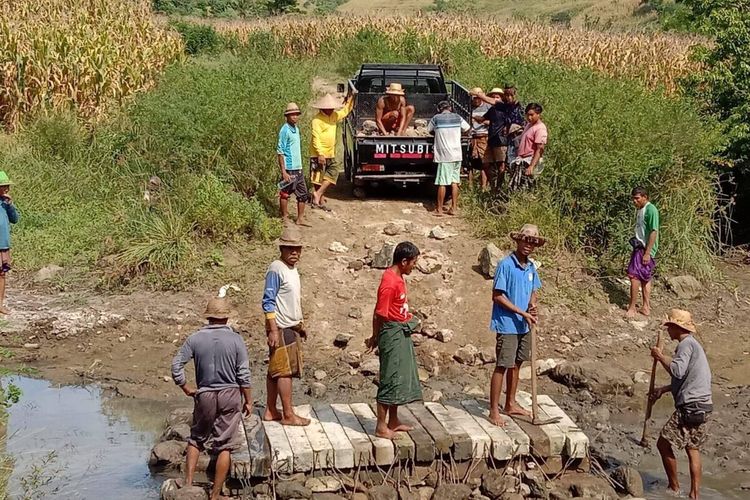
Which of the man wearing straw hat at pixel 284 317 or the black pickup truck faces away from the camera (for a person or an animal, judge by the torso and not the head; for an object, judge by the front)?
the black pickup truck

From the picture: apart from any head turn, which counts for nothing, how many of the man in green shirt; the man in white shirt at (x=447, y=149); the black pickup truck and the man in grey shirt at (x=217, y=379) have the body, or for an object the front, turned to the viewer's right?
0

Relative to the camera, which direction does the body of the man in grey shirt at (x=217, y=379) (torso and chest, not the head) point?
away from the camera

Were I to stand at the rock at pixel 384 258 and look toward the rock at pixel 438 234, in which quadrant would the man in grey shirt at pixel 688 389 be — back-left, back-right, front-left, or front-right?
back-right

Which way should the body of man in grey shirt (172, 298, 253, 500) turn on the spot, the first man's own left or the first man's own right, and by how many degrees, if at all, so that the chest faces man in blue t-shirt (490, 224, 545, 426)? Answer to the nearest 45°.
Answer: approximately 90° to the first man's own right

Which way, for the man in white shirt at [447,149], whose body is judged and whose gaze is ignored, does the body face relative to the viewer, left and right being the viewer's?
facing away from the viewer

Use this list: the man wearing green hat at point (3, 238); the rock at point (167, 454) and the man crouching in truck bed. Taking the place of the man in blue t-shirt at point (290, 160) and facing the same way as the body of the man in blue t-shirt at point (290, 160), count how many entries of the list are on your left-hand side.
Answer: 1

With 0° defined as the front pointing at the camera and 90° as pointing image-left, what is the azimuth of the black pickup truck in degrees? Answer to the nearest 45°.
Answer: approximately 180°

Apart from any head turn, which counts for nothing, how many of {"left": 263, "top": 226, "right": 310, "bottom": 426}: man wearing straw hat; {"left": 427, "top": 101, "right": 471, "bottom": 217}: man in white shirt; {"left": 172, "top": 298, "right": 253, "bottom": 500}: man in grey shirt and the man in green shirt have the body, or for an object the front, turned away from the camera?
2

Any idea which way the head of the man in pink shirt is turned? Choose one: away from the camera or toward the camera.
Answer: toward the camera

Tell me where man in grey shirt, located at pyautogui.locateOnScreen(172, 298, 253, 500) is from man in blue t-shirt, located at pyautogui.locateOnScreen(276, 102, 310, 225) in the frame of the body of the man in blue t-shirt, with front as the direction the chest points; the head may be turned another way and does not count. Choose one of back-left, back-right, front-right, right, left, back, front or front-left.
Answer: front-right

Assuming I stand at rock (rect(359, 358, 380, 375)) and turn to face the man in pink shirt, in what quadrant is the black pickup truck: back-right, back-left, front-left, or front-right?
front-left
